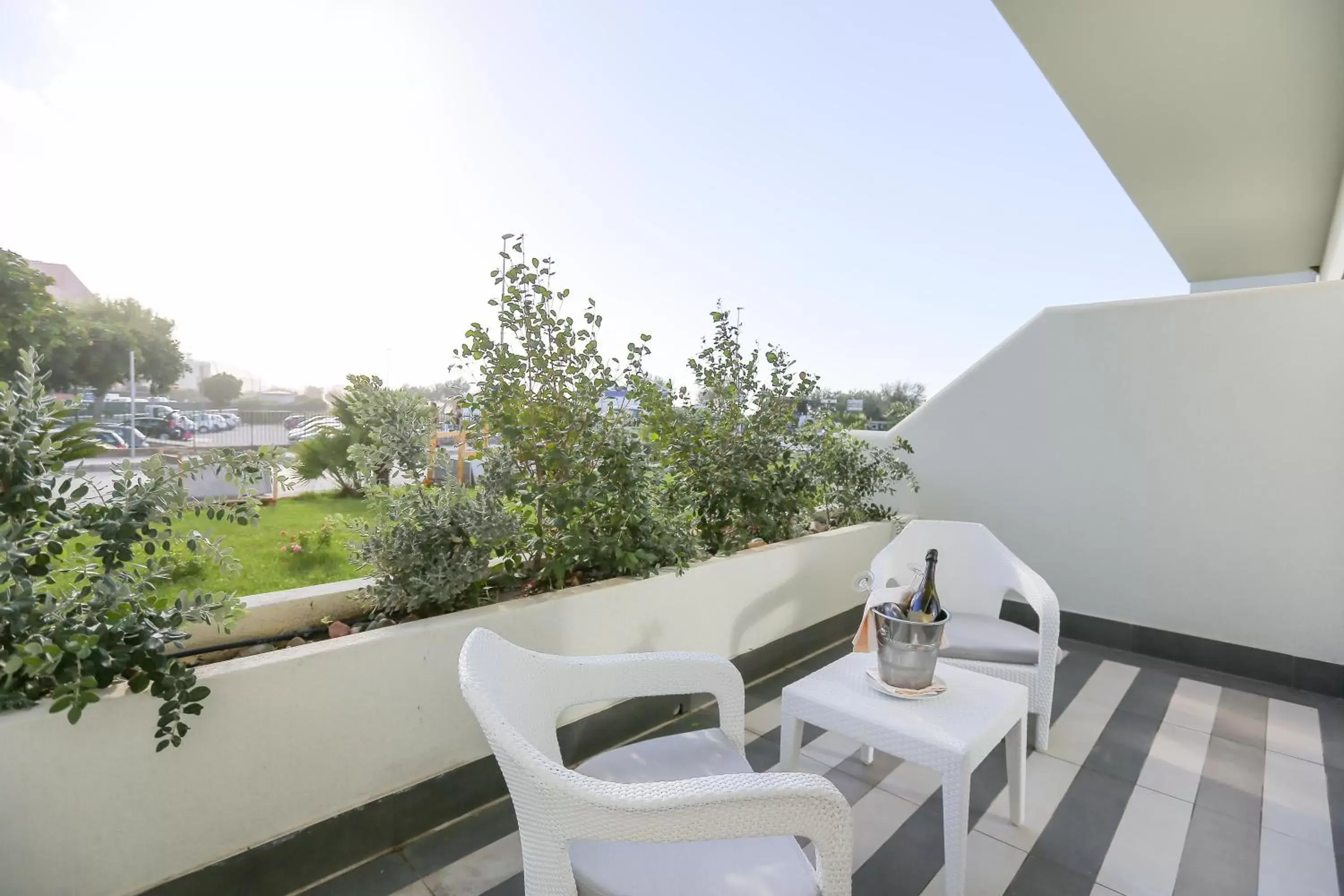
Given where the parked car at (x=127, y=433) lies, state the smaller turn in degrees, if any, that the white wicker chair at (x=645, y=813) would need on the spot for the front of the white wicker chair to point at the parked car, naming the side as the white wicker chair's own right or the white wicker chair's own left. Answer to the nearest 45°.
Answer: approximately 135° to the white wicker chair's own left

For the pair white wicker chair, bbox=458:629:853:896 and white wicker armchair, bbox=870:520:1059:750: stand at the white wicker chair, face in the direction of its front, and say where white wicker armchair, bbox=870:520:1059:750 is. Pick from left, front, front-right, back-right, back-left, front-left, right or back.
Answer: front-left

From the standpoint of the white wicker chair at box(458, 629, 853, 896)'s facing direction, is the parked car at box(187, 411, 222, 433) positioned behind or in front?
behind

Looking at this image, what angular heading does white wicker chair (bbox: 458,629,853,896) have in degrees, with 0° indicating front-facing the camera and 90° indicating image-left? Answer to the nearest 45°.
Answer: approximately 270°

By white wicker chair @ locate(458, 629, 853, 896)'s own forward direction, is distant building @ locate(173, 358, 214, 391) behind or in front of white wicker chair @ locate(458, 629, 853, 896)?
behind

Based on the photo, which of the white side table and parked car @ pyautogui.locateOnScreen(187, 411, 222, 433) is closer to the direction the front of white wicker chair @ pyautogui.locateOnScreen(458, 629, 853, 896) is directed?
the white side table
